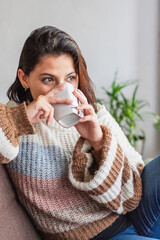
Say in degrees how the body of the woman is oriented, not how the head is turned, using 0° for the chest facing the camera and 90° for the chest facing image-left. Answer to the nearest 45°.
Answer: approximately 0°

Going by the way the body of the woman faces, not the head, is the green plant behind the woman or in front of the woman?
behind
